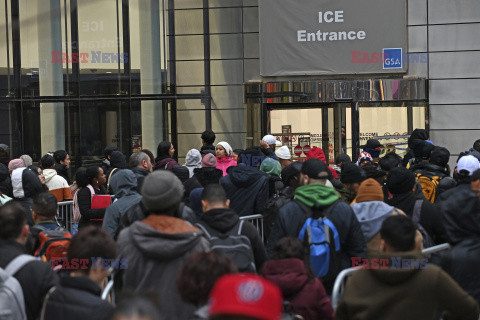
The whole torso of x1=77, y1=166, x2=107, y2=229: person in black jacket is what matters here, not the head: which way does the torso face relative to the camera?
to the viewer's right

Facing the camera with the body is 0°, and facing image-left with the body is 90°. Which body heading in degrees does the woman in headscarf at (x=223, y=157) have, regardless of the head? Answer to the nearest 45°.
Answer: approximately 45°

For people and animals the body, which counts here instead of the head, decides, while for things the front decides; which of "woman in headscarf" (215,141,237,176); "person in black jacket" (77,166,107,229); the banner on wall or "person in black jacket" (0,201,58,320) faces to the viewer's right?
"person in black jacket" (77,166,107,229)

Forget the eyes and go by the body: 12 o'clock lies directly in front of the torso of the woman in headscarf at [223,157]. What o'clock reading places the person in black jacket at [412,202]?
The person in black jacket is roughly at 10 o'clock from the woman in headscarf.

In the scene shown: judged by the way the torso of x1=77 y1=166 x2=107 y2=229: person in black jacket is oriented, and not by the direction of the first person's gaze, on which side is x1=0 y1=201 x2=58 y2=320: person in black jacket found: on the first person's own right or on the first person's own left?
on the first person's own right

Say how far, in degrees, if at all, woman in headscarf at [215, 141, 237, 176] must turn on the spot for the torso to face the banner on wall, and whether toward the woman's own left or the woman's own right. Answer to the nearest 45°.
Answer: approximately 180°

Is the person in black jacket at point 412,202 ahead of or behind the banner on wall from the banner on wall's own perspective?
ahead

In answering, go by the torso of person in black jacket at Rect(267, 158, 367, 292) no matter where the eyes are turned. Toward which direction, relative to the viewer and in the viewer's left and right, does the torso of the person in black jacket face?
facing away from the viewer

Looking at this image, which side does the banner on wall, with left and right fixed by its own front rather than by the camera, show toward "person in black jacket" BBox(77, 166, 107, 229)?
front

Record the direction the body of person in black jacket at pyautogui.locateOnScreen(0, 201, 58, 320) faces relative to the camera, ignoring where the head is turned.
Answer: away from the camera

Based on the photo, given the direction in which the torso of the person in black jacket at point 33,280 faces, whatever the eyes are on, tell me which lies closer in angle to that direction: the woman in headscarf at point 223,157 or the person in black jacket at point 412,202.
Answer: the woman in headscarf

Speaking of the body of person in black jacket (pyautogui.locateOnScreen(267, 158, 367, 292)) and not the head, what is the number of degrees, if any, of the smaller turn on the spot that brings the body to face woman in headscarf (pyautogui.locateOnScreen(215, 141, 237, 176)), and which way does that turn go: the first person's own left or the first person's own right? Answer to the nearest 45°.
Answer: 0° — they already face them

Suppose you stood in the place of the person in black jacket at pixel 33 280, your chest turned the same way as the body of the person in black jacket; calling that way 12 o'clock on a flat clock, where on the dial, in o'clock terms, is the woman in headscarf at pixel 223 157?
The woman in headscarf is roughly at 1 o'clock from the person in black jacket.
